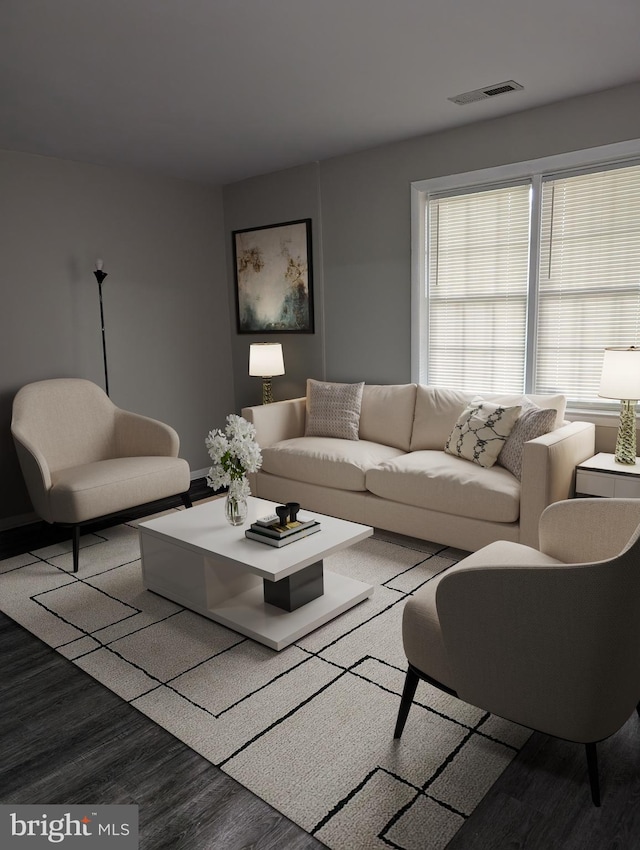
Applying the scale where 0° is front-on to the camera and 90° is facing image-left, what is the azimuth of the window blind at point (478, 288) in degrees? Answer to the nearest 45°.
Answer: approximately 45°

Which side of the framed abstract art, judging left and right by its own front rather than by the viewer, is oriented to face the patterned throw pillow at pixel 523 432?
left

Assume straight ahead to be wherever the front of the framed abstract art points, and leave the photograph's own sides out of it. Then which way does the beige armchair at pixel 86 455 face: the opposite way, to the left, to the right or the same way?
to the left

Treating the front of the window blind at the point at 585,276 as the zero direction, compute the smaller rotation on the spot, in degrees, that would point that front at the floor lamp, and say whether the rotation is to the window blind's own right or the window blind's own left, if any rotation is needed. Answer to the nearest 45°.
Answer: approximately 45° to the window blind's own right

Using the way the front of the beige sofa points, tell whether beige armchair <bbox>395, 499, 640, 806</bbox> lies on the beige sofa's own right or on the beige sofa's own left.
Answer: on the beige sofa's own left

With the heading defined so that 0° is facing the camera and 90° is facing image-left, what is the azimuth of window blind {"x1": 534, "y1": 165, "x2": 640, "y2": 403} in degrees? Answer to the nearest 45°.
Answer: approximately 45°

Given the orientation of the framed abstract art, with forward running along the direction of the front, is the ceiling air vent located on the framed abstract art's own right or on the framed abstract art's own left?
on the framed abstract art's own left

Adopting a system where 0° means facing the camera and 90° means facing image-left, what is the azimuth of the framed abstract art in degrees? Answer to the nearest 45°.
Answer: approximately 45°

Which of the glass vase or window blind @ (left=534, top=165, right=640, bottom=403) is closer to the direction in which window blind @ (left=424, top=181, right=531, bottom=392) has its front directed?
the glass vase
